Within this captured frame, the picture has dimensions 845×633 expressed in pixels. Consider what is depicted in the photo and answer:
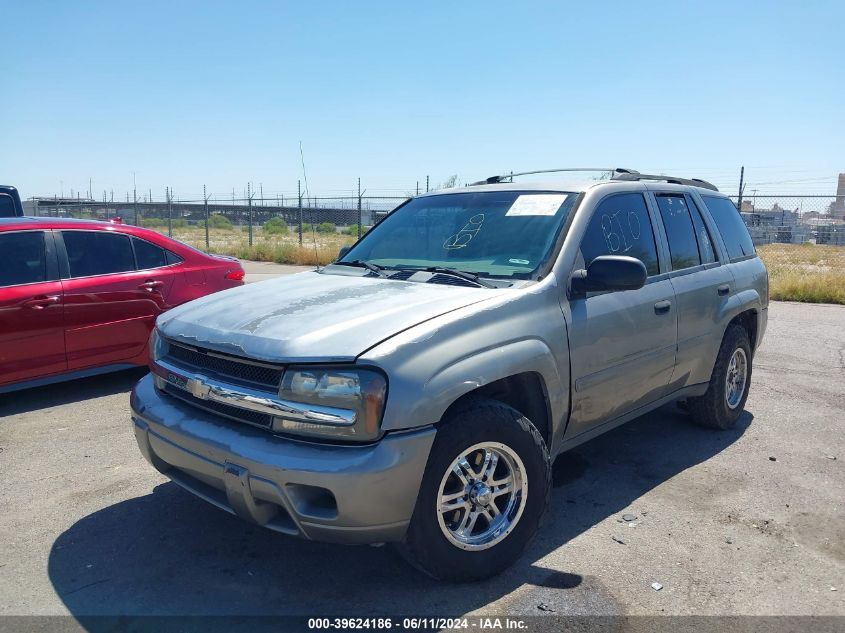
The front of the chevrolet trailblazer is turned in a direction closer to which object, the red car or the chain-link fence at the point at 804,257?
the red car

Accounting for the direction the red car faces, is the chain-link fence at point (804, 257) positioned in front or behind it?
behind

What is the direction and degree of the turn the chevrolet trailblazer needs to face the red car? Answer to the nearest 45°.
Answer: approximately 90° to its right

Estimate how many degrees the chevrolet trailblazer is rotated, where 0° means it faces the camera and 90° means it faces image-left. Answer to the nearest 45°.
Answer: approximately 45°

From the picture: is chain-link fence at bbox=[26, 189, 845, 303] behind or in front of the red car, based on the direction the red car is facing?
behind

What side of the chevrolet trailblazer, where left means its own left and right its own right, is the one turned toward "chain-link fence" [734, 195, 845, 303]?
back

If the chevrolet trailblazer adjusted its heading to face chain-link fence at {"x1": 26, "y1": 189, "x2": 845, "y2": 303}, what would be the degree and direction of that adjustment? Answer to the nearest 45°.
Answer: approximately 180°
